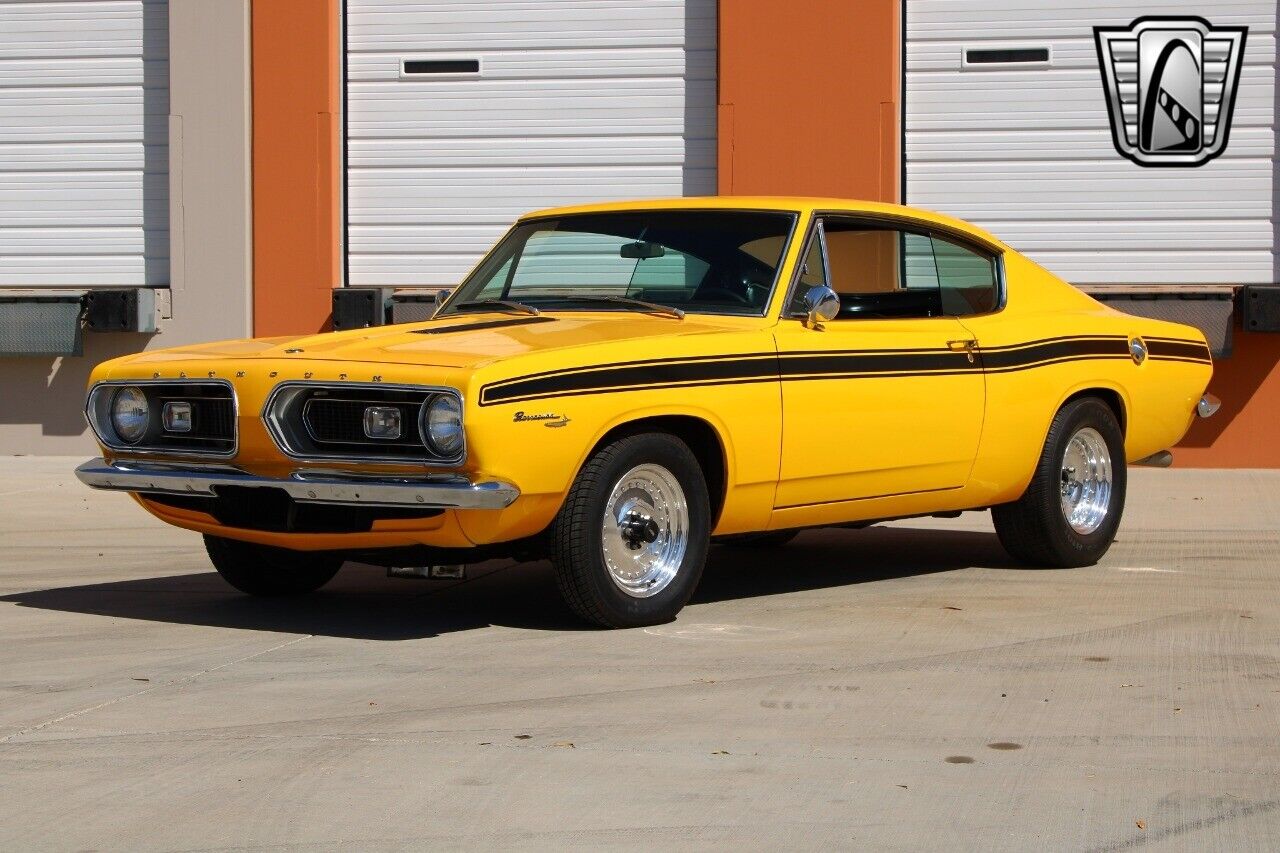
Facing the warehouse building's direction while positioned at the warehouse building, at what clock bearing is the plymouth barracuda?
The plymouth barracuda is roughly at 12 o'clock from the warehouse building.

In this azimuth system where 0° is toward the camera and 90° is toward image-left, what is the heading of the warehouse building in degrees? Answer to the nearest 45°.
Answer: approximately 0°

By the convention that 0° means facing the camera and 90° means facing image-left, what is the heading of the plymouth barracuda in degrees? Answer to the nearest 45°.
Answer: approximately 45°

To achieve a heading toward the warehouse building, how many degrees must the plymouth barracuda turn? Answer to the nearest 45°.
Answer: approximately 135° to its right
